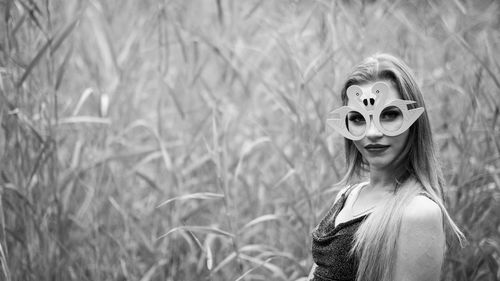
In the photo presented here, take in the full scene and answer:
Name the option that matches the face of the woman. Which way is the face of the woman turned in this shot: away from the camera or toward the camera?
toward the camera
